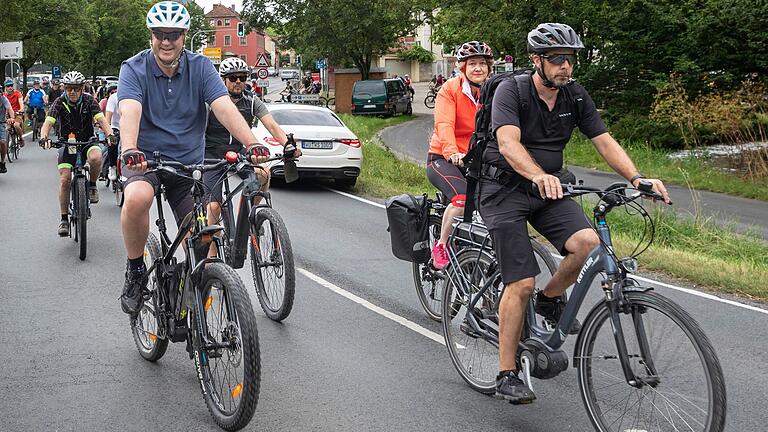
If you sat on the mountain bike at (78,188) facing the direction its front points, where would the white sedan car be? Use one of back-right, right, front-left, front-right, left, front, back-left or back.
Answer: back-left

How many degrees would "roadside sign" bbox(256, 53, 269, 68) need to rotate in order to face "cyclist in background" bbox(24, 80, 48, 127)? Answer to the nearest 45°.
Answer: approximately 45° to its right

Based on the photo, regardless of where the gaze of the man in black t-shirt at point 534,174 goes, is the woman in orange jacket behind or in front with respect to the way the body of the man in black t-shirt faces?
behind

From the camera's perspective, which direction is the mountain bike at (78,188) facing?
toward the camera

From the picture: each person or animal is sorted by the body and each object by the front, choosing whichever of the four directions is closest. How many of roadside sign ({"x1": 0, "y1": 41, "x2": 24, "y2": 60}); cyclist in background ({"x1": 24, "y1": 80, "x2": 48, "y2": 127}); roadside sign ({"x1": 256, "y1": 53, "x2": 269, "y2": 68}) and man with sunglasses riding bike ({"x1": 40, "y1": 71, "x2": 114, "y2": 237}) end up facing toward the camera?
4

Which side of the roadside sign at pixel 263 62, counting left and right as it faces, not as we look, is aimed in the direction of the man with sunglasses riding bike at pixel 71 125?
front

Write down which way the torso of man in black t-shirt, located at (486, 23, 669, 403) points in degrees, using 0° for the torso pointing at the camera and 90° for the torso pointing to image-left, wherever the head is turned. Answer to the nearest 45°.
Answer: approximately 315°

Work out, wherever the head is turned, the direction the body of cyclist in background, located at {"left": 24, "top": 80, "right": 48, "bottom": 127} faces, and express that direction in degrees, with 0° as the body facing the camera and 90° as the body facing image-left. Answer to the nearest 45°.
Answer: approximately 0°

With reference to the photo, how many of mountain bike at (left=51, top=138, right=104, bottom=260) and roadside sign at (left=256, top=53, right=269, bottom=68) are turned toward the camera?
2

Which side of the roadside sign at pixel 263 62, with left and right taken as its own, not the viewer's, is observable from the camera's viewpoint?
front

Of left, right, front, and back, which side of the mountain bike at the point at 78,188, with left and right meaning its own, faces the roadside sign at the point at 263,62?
back

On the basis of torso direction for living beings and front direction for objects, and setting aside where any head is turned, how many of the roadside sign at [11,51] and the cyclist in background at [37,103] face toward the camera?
2

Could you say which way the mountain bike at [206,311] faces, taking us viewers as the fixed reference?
facing the viewer and to the right of the viewer

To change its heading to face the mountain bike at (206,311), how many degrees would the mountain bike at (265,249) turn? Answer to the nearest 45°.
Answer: approximately 45° to its right

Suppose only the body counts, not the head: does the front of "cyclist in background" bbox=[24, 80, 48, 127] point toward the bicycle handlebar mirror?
yes

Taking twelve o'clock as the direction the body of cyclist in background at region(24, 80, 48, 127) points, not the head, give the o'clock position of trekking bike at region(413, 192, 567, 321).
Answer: The trekking bike is roughly at 12 o'clock from the cyclist in background.

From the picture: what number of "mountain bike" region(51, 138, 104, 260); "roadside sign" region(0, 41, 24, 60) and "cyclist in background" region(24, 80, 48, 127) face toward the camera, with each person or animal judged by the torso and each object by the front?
3

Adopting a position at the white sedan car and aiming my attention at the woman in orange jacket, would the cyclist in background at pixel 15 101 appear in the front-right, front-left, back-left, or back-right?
back-right
